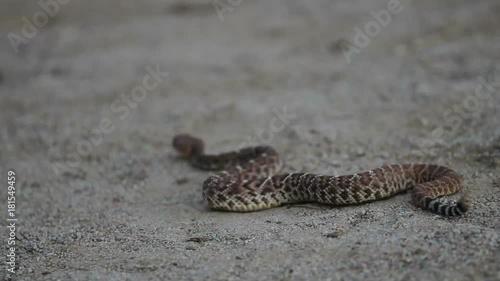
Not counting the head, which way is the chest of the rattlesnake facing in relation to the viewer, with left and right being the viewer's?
facing away from the viewer and to the left of the viewer
